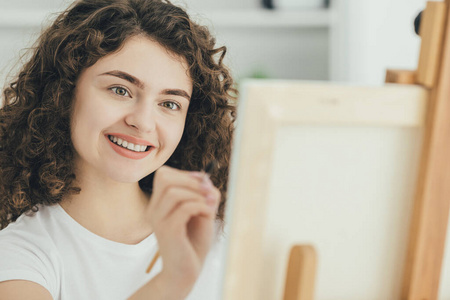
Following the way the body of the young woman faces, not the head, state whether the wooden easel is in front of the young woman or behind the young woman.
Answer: in front

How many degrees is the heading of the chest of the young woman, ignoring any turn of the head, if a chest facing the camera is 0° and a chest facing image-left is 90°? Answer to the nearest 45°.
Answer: approximately 315°
